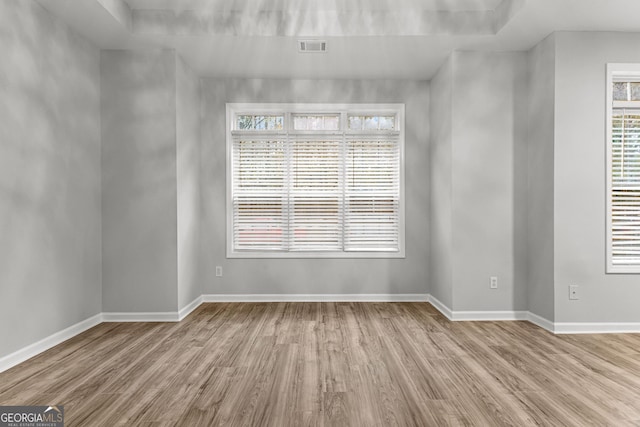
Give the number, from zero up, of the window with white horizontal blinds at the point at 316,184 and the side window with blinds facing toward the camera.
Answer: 2

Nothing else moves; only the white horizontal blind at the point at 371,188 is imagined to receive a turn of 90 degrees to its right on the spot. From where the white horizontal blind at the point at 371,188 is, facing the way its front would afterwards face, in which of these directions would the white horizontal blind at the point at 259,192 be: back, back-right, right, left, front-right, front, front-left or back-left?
front

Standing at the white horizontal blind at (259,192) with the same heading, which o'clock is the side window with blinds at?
The side window with blinds is roughly at 10 o'clock from the white horizontal blind.

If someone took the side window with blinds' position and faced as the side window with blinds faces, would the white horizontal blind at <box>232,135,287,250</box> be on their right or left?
on their right

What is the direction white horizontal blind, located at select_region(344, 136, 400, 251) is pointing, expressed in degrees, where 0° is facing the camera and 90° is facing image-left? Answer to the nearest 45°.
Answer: approximately 0°

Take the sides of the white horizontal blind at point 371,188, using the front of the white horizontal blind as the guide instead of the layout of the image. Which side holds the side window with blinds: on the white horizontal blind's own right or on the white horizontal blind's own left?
on the white horizontal blind's own left

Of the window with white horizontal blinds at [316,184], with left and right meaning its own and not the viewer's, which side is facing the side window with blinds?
left

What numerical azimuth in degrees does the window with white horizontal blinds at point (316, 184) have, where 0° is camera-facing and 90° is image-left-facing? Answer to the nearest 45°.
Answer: approximately 0°
